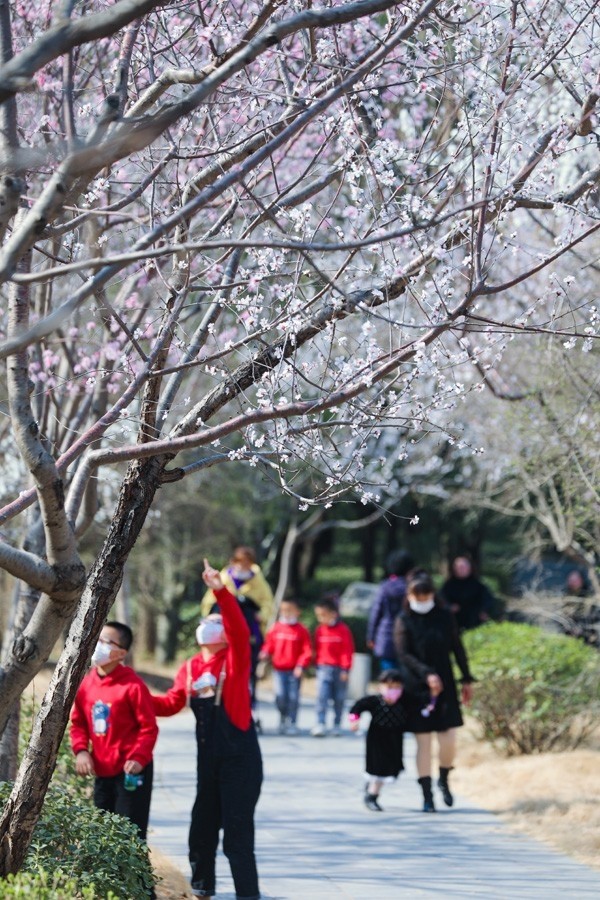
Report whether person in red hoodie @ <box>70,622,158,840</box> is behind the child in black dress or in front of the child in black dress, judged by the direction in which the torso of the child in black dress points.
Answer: in front

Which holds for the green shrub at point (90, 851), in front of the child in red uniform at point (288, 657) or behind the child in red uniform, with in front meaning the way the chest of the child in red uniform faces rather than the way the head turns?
in front

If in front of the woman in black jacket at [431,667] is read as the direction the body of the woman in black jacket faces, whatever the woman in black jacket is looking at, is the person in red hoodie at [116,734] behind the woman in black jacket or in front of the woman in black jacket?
in front

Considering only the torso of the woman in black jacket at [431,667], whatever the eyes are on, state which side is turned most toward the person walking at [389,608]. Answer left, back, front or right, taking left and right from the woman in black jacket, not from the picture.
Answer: back

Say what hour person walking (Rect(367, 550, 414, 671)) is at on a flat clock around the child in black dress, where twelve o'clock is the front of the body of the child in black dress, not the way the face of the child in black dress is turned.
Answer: The person walking is roughly at 6 o'clock from the child in black dress.

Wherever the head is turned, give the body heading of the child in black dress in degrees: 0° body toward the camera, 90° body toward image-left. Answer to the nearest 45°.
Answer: approximately 0°

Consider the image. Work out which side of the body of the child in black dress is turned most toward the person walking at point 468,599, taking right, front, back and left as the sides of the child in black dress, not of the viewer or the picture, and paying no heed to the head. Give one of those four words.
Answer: back

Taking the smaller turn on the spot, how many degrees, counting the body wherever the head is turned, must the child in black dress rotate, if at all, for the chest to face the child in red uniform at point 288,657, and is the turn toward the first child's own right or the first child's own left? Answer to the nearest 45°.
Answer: approximately 180°

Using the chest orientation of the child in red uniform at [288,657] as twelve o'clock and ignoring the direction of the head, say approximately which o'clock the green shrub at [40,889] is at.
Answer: The green shrub is roughly at 12 o'clock from the child in red uniform.
